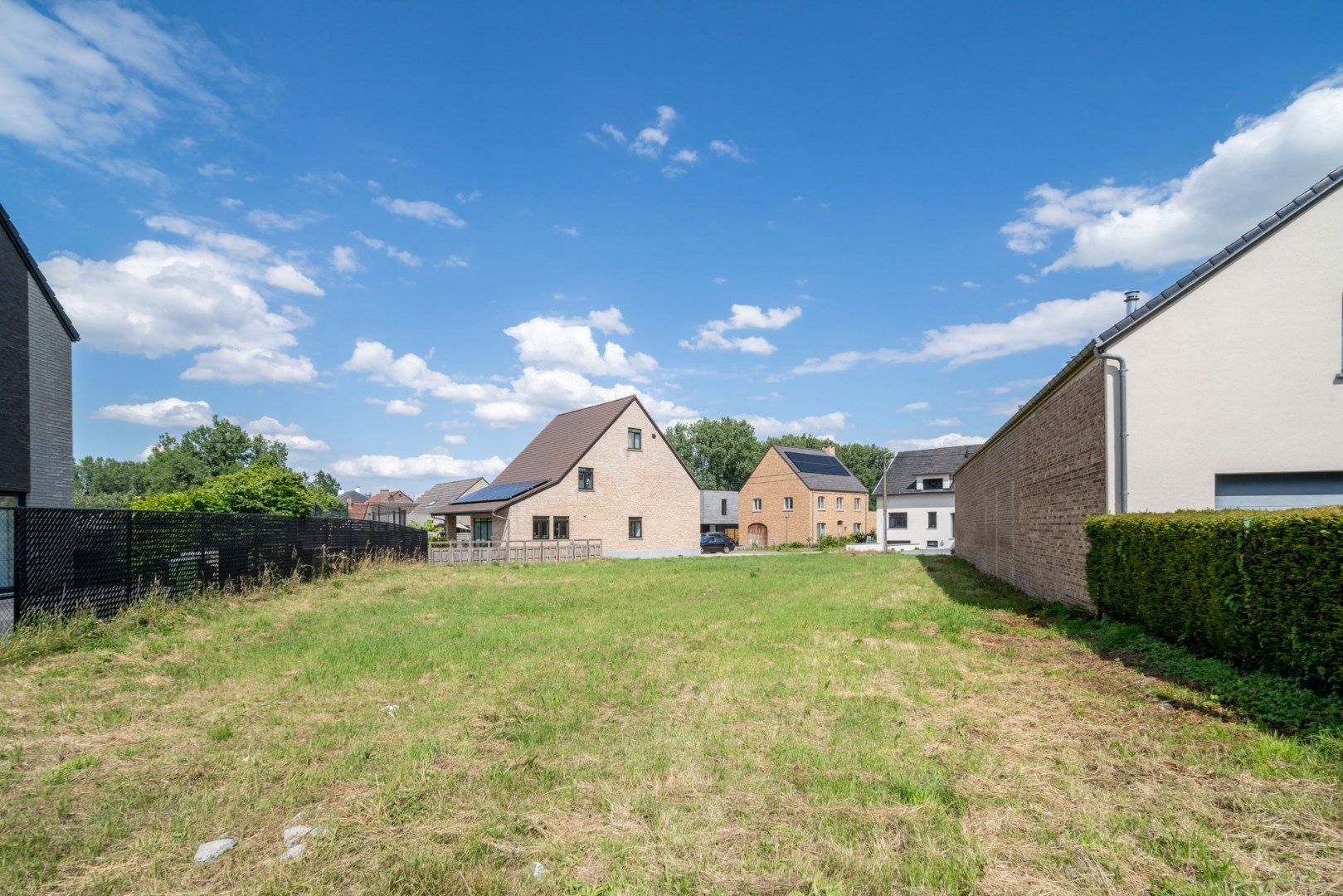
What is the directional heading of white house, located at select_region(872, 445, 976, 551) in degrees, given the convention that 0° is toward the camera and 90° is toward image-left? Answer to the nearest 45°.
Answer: approximately 0°

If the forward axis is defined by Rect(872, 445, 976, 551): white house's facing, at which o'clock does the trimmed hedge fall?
The trimmed hedge is roughly at 12 o'clock from the white house.

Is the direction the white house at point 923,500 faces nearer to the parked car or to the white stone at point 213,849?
the white stone

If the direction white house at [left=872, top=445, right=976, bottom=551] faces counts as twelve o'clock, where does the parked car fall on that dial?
The parked car is roughly at 2 o'clock from the white house.

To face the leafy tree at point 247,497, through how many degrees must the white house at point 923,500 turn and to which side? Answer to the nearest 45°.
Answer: approximately 45° to its right

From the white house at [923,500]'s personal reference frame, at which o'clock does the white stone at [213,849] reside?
The white stone is roughly at 12 o'clock from the white house.

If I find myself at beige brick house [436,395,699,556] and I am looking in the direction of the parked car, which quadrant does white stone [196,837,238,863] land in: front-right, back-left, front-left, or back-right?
back-right
